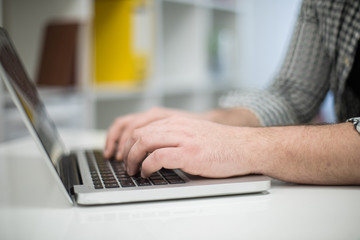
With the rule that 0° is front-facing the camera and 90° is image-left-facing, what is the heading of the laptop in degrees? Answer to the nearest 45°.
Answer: approximately 270°

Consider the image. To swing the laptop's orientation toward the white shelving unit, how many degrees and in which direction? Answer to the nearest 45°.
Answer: approximately 90° to its left
